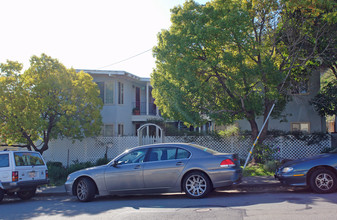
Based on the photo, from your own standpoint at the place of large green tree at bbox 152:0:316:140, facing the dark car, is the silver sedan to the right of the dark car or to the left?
right

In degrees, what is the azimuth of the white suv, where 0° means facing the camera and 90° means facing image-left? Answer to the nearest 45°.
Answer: approximately 135°

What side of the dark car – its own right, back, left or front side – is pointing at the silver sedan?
front

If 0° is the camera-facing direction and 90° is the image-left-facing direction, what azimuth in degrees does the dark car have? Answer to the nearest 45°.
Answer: approximately 90°

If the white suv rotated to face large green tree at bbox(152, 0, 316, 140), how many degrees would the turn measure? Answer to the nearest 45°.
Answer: approximately 135° to its right

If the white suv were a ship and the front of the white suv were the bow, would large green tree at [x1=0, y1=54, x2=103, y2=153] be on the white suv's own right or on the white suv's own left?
on the white suv's own right

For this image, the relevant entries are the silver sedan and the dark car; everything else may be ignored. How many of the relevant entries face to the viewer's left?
2

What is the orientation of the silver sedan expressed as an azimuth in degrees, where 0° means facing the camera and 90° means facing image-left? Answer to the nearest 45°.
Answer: approximately 90°

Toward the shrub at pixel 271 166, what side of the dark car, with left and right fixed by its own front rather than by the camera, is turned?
right
